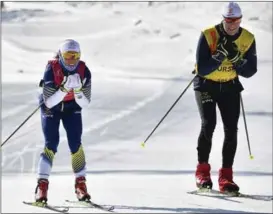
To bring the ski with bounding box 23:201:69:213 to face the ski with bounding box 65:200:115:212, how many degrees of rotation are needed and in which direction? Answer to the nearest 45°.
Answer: approximately 45° to its left

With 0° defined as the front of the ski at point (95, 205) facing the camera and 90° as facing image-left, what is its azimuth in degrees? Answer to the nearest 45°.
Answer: approximately 315°

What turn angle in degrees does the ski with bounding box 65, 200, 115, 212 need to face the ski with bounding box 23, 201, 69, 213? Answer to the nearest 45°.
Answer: approximately 135° to its right

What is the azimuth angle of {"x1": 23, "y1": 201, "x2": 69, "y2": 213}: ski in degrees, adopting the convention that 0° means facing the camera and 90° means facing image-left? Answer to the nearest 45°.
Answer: approximately 315°
